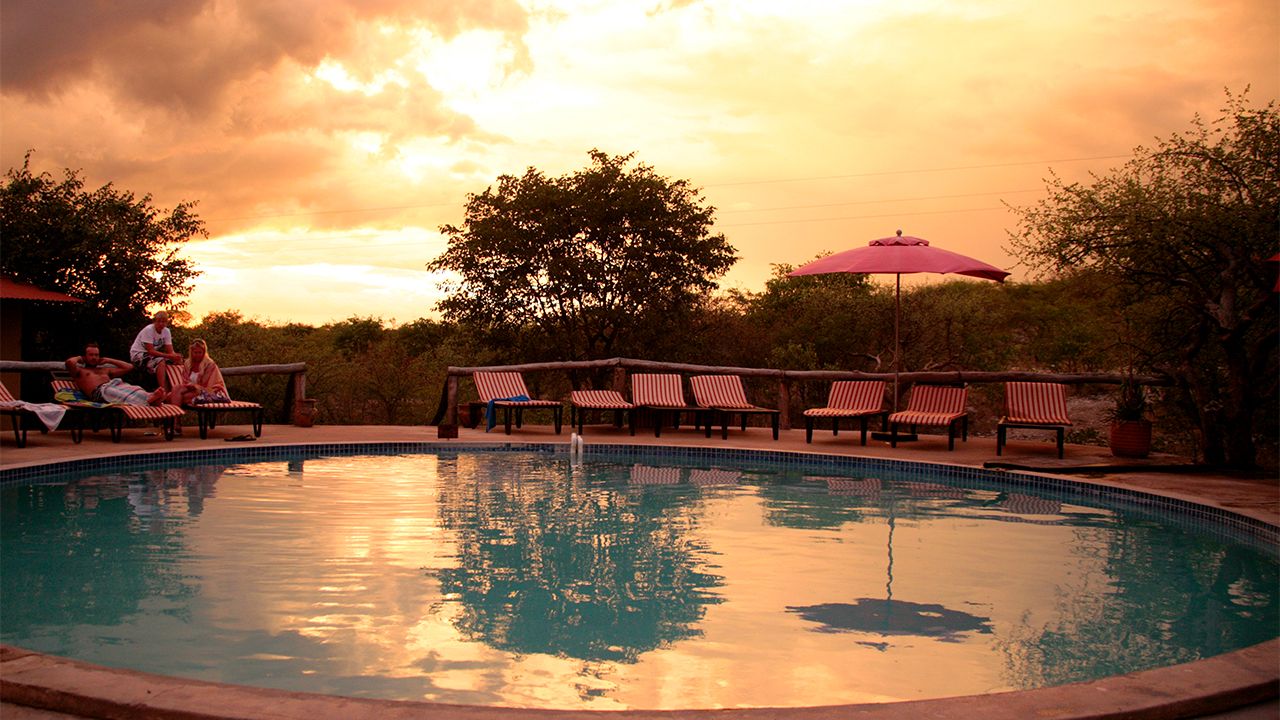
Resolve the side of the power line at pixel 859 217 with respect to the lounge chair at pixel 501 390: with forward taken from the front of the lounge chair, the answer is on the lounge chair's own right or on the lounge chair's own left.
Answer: on the lounge chair's own left

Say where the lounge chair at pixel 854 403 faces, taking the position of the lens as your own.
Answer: facing the viewer and to the left of the viewer

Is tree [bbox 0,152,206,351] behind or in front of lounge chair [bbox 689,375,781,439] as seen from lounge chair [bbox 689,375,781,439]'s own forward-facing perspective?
behind

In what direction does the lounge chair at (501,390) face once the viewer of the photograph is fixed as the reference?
facing the viewer and to the right of the viewer

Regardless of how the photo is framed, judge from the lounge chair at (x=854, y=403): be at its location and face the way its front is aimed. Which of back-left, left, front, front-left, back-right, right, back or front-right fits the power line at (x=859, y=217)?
back-right

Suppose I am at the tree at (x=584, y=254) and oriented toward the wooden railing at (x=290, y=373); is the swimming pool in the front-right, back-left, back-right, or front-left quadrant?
front-left

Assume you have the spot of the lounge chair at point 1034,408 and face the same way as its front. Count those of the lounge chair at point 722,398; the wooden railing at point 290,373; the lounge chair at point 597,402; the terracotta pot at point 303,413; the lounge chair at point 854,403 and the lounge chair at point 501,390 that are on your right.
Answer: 6

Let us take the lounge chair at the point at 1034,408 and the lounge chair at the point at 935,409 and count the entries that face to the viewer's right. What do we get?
0

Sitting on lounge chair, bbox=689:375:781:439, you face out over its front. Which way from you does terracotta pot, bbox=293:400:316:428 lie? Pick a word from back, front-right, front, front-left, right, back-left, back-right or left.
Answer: back-right

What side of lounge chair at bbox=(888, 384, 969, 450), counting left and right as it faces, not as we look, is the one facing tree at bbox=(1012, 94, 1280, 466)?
left

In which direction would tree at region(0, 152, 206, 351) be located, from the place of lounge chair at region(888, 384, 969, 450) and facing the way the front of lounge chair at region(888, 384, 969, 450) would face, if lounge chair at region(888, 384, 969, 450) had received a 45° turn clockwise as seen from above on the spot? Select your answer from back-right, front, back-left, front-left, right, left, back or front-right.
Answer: front

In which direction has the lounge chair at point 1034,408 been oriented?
toward the camera
